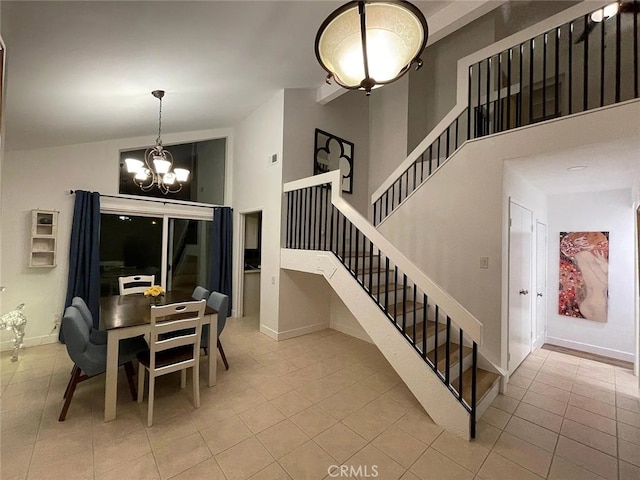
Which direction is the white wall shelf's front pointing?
toward the camera

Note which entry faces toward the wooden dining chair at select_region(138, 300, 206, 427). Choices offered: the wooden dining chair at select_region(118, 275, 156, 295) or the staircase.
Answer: the wooden dining chair at select_region(118, 275, 156, 295)

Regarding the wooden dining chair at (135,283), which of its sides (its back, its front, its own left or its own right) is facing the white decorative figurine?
right

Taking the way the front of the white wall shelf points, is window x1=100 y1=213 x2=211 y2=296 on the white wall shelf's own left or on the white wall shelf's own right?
on the white wall shelf's own left

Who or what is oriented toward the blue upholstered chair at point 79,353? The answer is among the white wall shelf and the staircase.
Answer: the white wall shelf

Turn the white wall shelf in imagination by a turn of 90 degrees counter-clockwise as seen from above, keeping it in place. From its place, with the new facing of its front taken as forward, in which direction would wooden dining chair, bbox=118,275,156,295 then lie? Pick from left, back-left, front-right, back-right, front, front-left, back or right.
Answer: front-right

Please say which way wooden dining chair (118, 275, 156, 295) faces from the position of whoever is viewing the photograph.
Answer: facing the viewer

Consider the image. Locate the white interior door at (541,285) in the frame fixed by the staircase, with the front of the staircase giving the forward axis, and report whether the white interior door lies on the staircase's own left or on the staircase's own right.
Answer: on the staircase's own left

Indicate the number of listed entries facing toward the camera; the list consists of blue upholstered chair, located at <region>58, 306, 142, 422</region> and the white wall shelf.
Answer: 1

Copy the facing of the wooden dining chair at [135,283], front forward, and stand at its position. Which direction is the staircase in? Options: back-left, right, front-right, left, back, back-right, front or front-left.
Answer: front-left

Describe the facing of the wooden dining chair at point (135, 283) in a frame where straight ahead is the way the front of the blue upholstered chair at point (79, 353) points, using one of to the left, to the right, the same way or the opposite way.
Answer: to the right

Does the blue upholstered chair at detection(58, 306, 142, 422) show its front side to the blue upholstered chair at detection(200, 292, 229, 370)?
yes

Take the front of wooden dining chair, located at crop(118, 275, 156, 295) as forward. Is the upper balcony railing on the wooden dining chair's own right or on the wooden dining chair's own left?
on the wooden dining chair's own left

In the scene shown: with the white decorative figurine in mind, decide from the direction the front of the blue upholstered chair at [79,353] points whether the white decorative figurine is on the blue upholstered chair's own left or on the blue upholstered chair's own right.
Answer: on the blue upholstered chair's own left

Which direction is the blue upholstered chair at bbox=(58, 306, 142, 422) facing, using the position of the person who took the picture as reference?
facing to the right of the viewer

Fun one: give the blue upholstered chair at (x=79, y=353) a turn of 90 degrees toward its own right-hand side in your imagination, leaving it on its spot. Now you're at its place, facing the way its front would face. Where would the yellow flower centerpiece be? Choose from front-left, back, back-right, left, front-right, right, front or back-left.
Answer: back-left

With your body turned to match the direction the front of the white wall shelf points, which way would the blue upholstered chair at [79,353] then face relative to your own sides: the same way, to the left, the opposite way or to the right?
to the left

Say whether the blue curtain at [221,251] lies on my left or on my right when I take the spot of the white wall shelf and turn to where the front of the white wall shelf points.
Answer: on my left
